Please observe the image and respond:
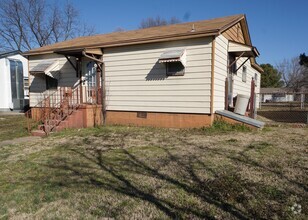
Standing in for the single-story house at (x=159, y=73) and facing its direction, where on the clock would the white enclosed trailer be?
The white enclosed trailer is roughly at 3 o'clock from the single-story house.

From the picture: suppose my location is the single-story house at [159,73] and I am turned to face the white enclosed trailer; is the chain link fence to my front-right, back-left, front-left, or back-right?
back-right

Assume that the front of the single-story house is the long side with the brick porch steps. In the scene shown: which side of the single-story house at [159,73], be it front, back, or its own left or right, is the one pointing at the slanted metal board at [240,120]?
left

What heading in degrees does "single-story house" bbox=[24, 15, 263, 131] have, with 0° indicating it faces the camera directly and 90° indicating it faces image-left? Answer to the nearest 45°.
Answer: approximately 45°

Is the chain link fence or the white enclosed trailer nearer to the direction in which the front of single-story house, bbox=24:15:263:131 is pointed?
the white enclosed trailer
